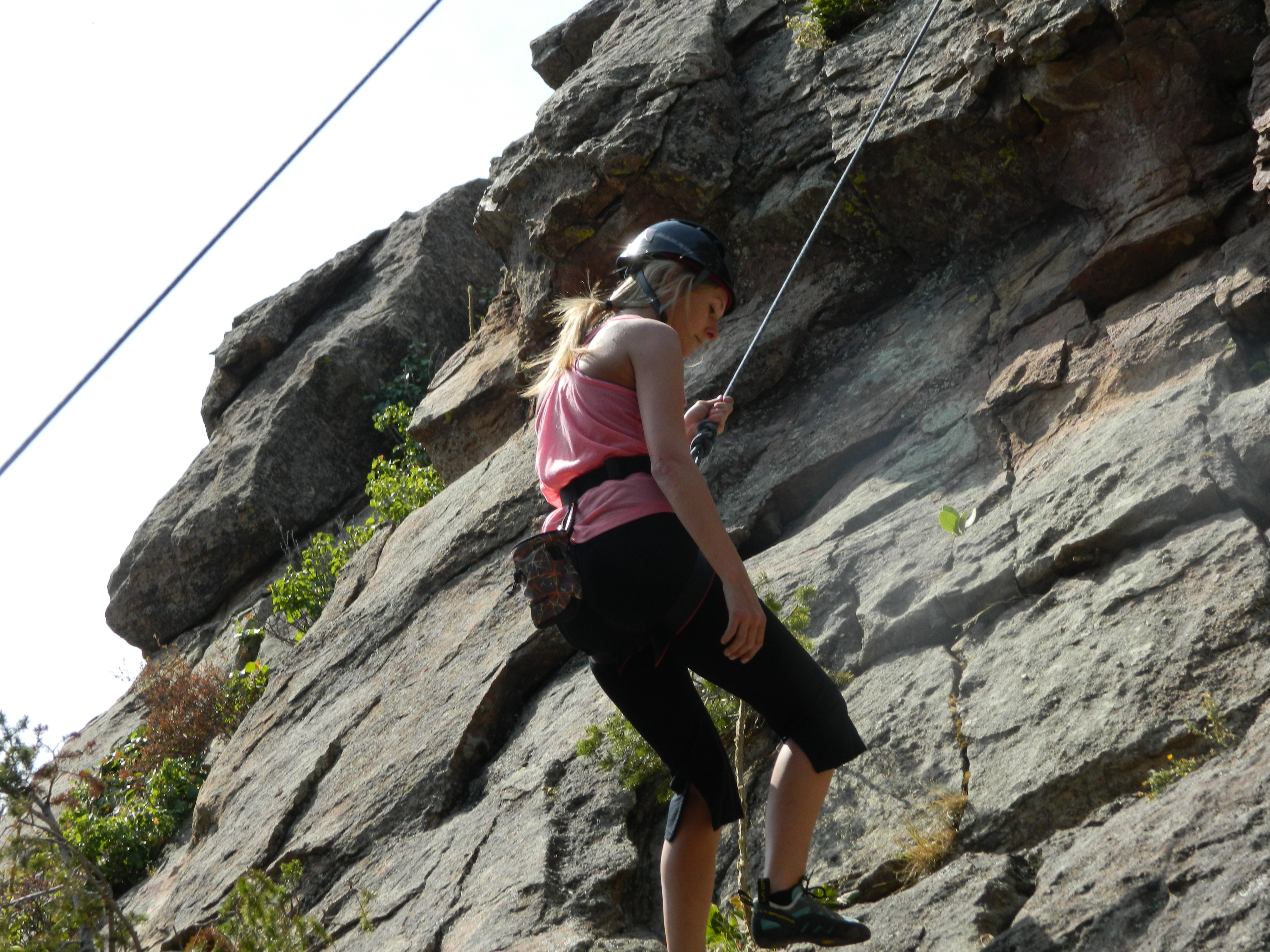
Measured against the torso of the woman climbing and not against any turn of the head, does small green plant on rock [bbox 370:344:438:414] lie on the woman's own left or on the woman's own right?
on the woman's own left

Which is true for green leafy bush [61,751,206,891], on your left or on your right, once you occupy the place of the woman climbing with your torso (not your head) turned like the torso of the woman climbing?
on your left

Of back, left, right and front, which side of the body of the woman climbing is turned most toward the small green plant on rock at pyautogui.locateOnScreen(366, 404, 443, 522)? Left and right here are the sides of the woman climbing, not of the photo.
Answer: left

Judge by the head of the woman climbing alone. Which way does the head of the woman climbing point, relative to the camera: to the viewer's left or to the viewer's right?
to the viewer's right

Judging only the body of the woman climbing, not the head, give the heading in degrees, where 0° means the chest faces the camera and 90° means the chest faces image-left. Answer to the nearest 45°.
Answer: approximately 270°

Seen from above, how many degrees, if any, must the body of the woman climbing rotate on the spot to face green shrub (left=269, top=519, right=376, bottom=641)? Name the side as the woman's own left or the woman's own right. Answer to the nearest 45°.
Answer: approximately 90° to the woman's own left
